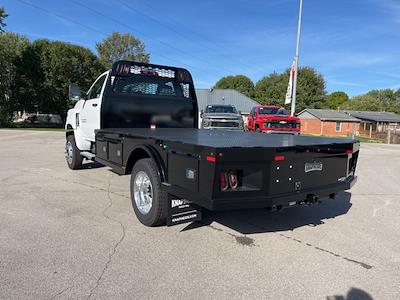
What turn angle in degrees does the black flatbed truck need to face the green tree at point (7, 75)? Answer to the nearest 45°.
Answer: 0° — it already faces it

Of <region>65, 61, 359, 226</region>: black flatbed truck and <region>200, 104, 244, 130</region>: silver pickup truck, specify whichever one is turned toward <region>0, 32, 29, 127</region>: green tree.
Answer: the black flatbed truck

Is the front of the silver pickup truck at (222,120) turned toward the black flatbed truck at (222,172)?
yes

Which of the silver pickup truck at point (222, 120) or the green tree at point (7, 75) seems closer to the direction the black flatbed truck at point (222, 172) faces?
the green tree

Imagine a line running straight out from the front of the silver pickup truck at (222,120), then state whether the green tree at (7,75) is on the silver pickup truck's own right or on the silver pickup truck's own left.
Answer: on the silver pickup truck's own right

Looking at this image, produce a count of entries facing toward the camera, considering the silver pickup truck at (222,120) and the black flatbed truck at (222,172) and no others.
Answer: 1

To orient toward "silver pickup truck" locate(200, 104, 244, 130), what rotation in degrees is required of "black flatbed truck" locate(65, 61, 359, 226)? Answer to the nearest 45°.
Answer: approximately 45° to its right

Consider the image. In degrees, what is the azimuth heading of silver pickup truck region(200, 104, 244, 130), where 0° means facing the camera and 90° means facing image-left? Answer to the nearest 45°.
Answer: approximately 0°

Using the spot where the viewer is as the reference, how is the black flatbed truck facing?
facing away from the viewer and to the left of the viewer

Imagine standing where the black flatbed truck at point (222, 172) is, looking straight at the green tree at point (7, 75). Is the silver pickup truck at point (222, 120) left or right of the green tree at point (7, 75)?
right
